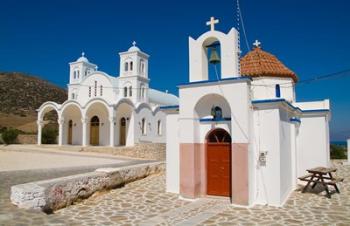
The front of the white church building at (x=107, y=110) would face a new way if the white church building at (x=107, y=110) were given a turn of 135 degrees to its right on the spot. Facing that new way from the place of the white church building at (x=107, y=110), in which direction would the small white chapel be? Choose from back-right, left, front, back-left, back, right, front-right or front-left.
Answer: back

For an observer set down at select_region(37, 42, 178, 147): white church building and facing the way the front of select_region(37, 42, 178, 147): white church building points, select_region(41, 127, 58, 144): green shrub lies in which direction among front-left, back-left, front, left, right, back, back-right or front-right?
right

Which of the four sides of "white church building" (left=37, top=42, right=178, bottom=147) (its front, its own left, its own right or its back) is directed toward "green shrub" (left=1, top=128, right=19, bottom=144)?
right

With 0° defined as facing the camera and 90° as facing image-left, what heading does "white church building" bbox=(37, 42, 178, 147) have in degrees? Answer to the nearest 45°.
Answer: approximately 45°

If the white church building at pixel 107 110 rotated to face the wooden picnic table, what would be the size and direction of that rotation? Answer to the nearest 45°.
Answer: approximately 45° to its left

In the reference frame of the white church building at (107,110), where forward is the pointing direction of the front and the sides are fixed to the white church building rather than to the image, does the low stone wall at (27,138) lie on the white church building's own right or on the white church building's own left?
on the white church building's own right

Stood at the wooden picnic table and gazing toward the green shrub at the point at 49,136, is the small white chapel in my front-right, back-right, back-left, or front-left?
front-left

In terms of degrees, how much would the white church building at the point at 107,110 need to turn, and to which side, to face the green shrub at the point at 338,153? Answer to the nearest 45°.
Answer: approximately 135° to its left

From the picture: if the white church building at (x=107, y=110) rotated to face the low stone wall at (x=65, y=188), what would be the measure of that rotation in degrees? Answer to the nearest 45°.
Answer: approximately 45° to its left

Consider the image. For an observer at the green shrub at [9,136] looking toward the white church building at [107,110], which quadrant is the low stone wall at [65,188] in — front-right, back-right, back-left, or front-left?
front-right

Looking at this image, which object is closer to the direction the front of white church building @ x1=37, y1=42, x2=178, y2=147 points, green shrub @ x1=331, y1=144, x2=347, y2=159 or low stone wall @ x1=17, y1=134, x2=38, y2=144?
the low stone wall

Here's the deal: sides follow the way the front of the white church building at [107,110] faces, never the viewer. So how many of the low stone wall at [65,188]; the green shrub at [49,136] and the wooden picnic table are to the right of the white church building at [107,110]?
1
